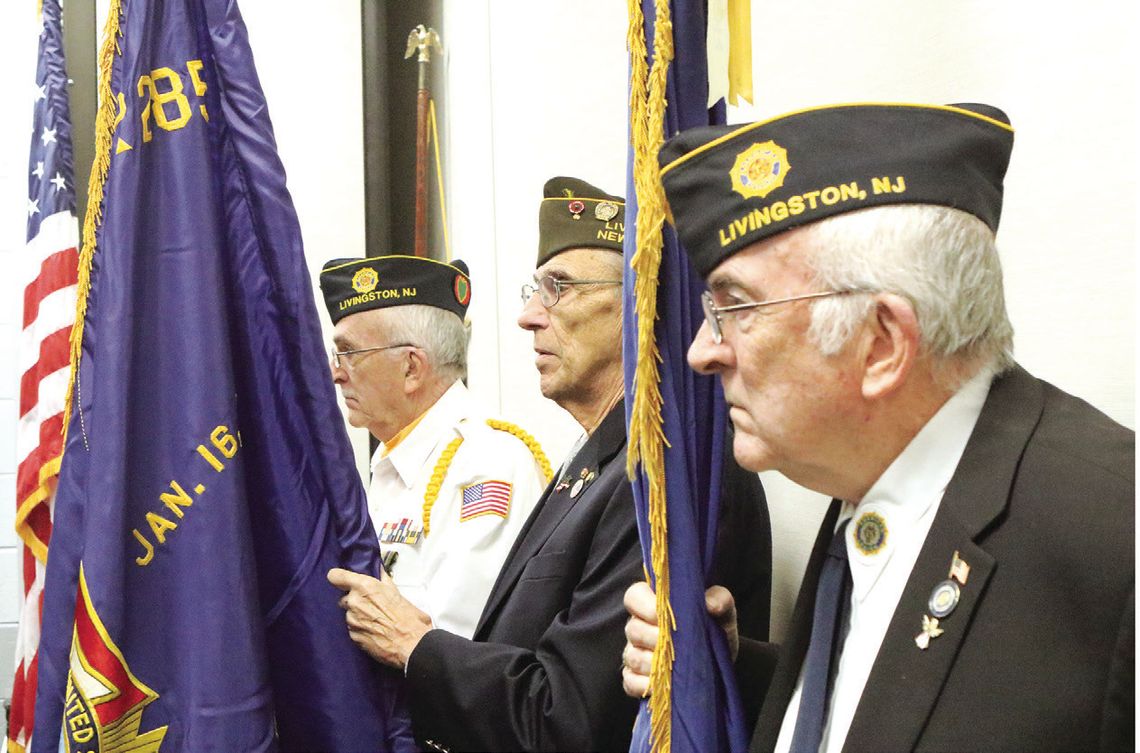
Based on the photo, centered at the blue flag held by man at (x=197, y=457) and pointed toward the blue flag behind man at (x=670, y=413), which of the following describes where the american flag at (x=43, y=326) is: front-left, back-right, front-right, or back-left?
back-left

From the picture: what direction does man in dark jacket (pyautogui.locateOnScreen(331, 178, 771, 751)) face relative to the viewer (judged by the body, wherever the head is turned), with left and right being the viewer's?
facing to the left of the viewer

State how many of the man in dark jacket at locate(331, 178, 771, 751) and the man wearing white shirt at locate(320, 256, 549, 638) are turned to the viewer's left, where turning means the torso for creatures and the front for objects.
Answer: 2

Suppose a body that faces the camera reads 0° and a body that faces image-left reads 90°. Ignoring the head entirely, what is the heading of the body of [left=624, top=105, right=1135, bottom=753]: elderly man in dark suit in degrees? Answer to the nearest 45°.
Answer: approximately 45°

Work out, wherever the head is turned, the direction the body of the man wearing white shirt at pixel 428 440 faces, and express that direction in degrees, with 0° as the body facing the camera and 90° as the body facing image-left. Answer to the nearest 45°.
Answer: approximately 90°

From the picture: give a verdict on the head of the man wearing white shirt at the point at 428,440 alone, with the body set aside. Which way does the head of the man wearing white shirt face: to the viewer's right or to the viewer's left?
to the viewer's left
